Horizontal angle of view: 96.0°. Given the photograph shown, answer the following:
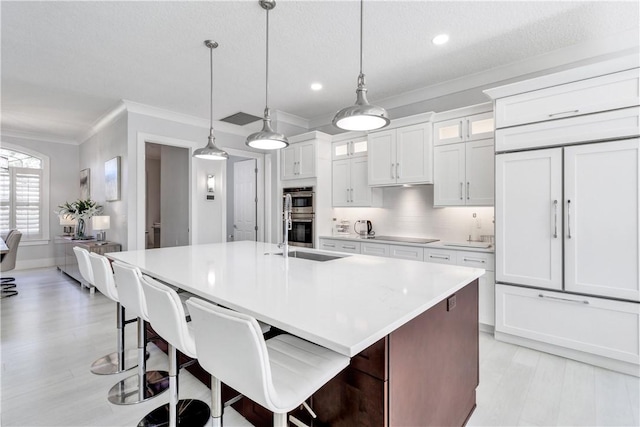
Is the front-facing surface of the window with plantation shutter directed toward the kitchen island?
yes

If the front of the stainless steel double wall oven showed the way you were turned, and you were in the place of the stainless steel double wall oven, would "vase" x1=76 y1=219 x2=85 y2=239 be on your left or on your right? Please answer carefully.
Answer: on your right

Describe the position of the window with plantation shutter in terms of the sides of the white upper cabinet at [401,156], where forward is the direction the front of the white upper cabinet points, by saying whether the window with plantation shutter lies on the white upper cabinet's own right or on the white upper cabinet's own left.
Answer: on the white upper cabinet's own right

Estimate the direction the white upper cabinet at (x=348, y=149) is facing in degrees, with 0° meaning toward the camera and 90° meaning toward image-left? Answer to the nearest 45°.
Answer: approximately 45°

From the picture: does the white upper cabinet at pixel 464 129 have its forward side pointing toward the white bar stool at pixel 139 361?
yes

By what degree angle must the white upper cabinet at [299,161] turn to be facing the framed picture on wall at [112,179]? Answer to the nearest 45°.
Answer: approximately 45° to its right

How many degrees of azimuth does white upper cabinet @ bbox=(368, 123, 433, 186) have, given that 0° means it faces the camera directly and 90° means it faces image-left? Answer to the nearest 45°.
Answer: approximately 45°
